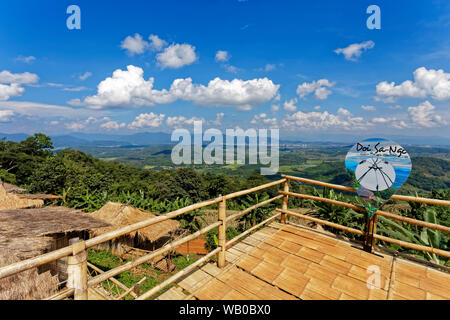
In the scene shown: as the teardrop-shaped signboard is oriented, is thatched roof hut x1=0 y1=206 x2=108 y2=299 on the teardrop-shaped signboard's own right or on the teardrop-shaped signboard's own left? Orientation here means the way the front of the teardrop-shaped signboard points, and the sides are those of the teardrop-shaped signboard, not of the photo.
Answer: on the teardrop-shaped signboard's own right

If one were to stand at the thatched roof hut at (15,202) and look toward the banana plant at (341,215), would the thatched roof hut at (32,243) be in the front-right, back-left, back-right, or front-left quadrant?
front-right

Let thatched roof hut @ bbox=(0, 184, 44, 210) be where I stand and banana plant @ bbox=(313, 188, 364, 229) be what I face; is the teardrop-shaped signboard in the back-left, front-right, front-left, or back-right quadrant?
front-right

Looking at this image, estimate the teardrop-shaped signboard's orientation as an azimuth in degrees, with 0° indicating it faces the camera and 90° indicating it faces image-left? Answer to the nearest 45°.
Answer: approximately 0°

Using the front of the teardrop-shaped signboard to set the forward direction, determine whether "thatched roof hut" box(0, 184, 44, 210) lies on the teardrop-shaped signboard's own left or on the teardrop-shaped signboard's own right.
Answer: on the teardrop-shaped signboard's own right
